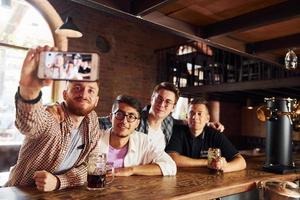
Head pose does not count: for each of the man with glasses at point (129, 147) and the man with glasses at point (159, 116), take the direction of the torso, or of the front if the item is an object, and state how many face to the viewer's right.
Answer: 0

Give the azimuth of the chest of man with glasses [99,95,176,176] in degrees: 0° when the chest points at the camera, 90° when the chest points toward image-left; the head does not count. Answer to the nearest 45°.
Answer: approximately 45°

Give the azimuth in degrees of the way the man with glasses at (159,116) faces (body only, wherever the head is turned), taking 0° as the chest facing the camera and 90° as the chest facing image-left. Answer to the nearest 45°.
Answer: approximately 0°

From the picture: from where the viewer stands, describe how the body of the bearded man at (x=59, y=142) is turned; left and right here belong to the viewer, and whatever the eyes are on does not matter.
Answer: facing the viewer and to the right of the viewer

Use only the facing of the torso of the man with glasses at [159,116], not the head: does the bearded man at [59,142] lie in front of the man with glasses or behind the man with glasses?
in front

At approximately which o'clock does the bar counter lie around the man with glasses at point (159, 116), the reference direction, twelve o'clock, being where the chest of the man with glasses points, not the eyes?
The bar counter is roughly at 12 o'clock from the man with glasses.
